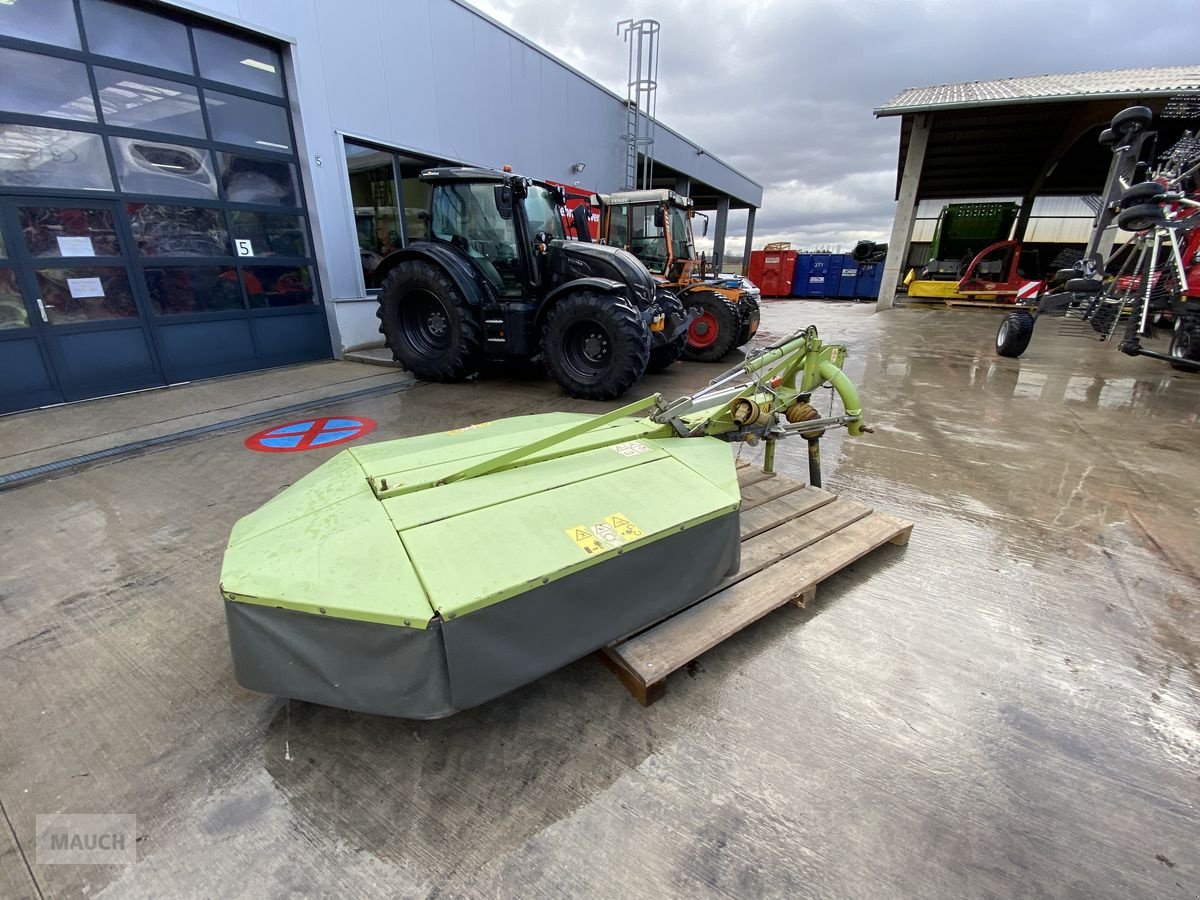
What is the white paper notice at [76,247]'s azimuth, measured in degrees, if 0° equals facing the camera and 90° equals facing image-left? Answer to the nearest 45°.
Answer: approximately 0°

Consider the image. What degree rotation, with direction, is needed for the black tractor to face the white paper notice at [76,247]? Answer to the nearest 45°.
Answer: approximately 135° to its right

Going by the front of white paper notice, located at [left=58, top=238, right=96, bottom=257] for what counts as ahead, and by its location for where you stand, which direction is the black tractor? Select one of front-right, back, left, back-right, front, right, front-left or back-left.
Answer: front-left

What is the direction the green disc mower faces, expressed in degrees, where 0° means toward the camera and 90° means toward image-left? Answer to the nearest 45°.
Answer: approximately 315°

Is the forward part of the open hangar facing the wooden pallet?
yes

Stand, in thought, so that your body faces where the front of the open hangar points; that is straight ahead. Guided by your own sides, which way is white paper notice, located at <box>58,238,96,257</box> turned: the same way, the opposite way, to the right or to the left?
to the left

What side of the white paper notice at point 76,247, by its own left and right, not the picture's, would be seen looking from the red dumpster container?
left
